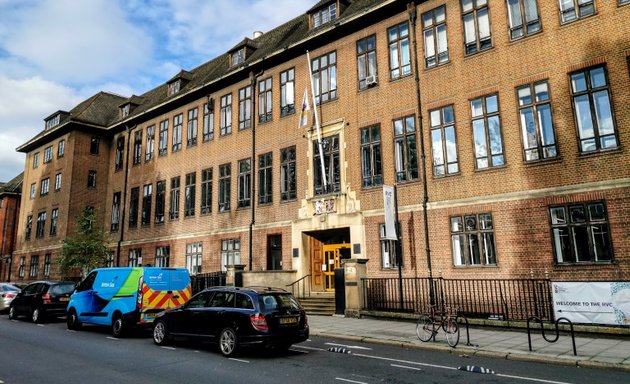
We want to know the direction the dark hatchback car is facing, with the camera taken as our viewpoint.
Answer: facing away from the viewer and to the left of the viewer

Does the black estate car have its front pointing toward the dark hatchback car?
yes

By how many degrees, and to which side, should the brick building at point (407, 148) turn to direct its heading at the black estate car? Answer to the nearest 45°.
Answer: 0° — it already faces it

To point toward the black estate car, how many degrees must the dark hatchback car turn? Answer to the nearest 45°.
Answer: approximately 135° to its left

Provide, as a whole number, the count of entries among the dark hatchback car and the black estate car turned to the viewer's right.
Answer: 0

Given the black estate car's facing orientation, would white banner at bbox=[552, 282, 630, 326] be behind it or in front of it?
behind

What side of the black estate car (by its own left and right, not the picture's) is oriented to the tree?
front

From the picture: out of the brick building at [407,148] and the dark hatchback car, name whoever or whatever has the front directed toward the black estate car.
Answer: the brick building

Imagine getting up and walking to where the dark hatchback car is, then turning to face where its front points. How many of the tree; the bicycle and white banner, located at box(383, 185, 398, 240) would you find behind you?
2

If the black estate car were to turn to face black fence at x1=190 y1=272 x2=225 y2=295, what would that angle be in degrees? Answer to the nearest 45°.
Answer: approximately 45° to its right

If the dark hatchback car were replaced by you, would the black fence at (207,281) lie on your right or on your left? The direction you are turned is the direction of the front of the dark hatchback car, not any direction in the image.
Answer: on your right

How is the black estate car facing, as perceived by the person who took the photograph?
facing away from the viewer and to the left of the viewer
